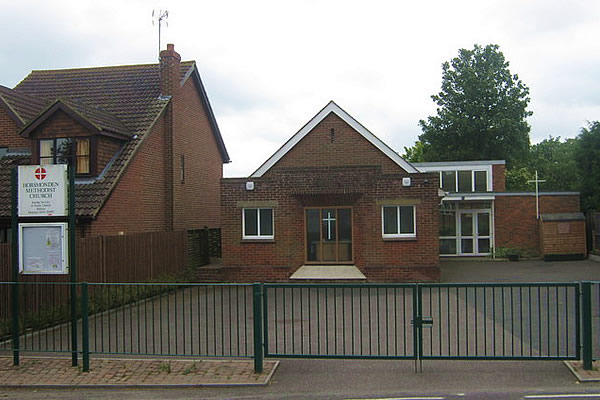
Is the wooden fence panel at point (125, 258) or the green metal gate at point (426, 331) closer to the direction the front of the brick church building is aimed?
the green metal gate

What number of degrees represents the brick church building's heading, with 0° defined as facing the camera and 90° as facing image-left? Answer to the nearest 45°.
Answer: approximately 0°

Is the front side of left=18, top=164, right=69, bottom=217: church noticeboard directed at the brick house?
no

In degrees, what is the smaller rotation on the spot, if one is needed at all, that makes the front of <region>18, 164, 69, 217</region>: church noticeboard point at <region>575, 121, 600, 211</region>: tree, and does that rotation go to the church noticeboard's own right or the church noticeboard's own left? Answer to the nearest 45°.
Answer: approximately 135° to the church noticeboard's own left

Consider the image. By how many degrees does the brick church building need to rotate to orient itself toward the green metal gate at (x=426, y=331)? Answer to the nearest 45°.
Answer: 0° — it already faces it

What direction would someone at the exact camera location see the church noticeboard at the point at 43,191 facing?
facing the viewer

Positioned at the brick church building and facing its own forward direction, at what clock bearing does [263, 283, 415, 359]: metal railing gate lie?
The metal railing gate is roughly at 12 o'clock from the brick church building.

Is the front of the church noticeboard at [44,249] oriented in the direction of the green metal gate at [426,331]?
no

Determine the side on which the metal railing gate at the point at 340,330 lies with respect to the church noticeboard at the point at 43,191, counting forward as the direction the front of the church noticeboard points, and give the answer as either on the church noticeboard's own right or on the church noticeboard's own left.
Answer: on the church noticeboard's own left

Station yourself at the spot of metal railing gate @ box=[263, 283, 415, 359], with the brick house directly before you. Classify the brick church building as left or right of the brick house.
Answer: right

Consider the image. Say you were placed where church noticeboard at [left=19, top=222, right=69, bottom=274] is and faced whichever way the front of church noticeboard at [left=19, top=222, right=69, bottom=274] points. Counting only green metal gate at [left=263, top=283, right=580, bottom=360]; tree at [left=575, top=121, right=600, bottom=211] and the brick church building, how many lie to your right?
0

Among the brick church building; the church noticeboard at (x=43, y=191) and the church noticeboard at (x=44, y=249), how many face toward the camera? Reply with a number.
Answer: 3

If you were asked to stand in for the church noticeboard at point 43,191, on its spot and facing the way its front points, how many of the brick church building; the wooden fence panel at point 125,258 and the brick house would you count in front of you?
0

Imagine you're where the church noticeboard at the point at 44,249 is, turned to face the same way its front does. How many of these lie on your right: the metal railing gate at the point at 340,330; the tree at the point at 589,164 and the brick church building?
0

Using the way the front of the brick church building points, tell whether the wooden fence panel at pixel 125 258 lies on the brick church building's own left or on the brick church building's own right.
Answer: on the brick church building's own right

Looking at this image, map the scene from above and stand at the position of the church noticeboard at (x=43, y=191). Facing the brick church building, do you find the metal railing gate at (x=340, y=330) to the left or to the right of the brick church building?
right

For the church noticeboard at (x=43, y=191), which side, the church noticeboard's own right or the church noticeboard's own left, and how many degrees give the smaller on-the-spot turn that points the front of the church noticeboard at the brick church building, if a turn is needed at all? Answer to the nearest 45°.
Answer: approximately 135° to the church noticeboard's own left

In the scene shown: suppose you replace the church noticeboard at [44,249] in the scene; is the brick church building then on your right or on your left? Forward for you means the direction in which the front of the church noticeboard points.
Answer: on your left

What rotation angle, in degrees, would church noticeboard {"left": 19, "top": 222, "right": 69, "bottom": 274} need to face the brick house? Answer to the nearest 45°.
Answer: approximately 180°

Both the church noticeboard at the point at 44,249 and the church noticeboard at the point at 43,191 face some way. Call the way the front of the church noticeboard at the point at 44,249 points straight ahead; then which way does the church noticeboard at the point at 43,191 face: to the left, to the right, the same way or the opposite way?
the same way
